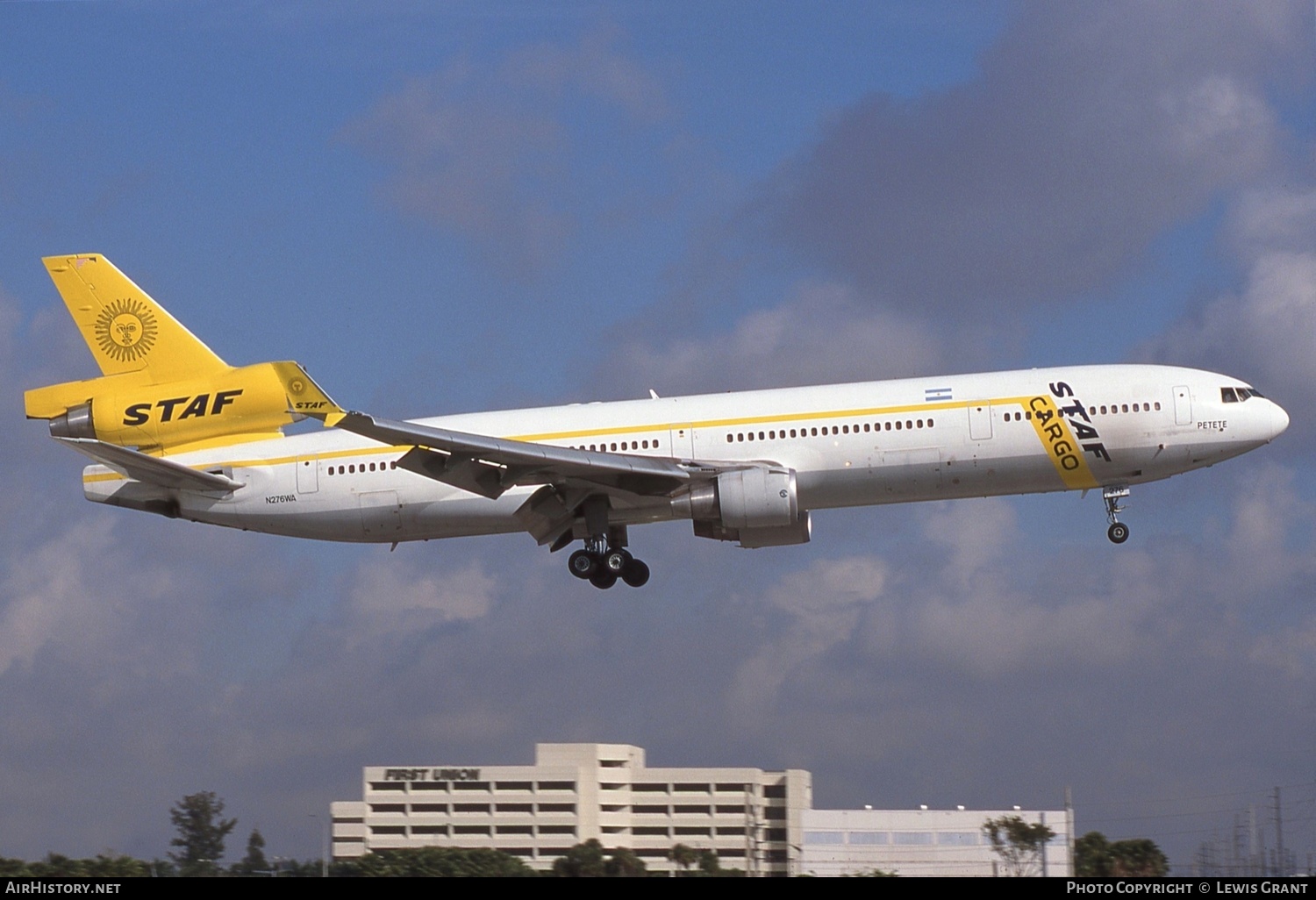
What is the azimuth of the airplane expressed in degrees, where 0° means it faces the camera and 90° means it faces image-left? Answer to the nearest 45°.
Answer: approximately 270°
